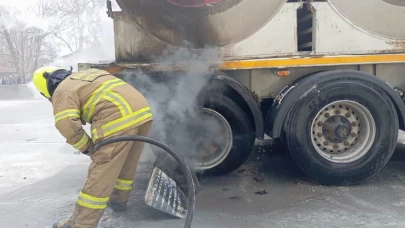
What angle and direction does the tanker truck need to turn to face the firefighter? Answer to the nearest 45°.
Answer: approximately 135° to its right

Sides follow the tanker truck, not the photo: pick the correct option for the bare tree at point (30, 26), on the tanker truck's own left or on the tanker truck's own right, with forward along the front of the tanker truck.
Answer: on the tanker truck's own left

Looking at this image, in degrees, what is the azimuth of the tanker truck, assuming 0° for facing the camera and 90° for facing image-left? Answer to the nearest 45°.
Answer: approximately 270°

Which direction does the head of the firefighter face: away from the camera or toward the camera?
away from the camera
